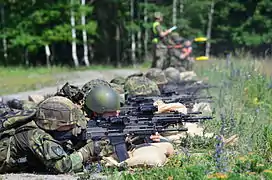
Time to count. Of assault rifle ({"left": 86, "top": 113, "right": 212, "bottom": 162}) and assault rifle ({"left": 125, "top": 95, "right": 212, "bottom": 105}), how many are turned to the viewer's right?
2

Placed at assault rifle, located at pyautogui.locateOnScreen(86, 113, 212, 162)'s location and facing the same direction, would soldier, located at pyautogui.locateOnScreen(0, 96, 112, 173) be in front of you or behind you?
behind

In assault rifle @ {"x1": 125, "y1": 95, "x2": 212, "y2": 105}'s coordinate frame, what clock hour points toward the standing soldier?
The standing soldier is roughly at 9 o'clock from the assault rifle.

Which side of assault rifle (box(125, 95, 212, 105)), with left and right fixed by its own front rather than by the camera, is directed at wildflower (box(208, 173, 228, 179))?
right

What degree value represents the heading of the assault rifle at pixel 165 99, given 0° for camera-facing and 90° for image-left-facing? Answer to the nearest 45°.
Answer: approximately 270°

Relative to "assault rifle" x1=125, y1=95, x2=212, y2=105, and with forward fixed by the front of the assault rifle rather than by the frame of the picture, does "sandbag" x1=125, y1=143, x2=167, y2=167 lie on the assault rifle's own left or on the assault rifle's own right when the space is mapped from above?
on the assault rifle's own right

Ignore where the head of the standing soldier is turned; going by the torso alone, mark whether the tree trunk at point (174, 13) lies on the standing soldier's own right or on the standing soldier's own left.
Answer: on the standing soldier's own left

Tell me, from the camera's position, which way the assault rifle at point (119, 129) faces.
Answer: facing to the right of the viewer
